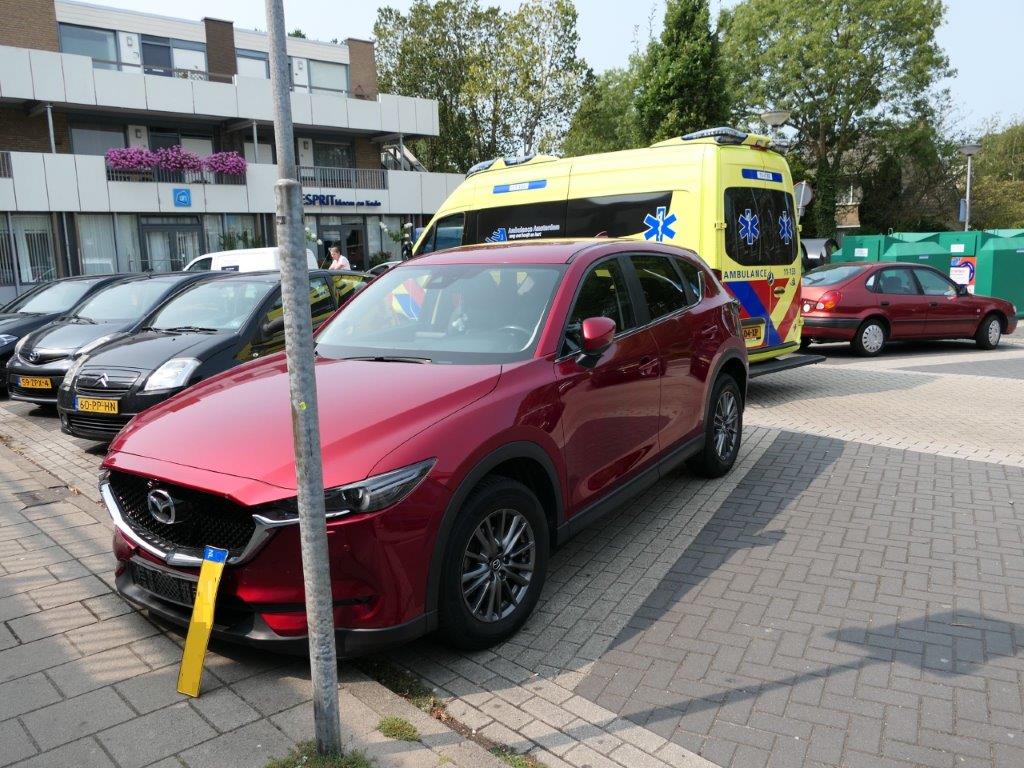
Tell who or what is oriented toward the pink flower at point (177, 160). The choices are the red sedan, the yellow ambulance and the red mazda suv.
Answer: the yellow ambulance

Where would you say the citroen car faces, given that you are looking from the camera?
facing the viewer and to the left of the viewer

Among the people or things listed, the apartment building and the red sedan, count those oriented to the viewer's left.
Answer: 0

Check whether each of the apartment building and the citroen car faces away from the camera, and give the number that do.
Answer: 0

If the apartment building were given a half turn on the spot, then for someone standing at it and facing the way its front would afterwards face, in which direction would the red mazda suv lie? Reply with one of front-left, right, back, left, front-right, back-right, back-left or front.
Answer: back-left

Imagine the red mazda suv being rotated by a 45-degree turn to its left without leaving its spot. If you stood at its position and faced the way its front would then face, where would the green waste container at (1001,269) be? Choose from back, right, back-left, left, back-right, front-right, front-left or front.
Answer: back-left

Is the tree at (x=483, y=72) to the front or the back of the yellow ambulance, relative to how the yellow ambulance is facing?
to the front

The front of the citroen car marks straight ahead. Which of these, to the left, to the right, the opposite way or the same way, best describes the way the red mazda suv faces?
the same way

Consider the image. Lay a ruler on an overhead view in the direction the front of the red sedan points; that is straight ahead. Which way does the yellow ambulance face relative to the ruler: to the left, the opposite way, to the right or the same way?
to the left

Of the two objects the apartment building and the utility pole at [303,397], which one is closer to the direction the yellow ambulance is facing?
the apartment building

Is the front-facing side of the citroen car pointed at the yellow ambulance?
no

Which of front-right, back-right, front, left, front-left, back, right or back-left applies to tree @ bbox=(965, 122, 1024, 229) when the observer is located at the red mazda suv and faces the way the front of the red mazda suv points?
back

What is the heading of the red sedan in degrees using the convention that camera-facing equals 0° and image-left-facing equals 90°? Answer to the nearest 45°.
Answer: approximately 225°

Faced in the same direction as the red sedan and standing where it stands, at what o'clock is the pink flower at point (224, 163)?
The pink flower is roughly at 8 o'clock from the red sedan.

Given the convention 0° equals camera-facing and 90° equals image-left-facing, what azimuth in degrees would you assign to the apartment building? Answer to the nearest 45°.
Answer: approximately 315°

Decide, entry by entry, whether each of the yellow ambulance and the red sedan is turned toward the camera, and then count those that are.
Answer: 0

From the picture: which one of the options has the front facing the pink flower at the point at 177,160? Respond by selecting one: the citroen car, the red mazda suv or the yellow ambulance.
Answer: the yellow ambulance

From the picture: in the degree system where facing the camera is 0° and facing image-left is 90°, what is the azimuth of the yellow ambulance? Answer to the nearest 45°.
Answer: approximately 135°

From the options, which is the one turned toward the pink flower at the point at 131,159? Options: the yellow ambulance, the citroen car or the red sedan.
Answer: the yellow ambulance

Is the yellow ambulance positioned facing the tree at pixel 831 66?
no

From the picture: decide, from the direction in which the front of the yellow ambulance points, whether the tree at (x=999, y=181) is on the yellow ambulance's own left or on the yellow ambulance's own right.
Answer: on the yellow ambulance's own right
